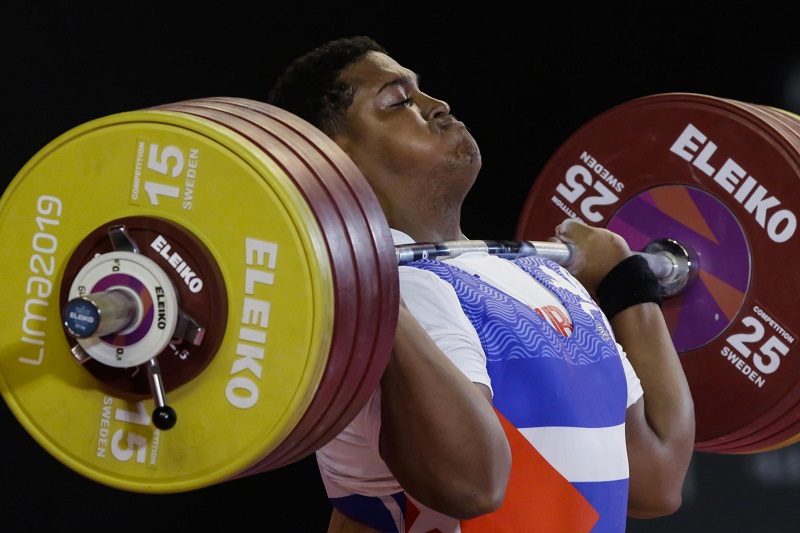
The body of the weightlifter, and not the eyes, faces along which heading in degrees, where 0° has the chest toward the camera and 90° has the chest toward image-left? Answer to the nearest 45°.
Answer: approximately 315°

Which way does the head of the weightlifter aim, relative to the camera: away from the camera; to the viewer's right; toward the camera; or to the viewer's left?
to the viewer's right
